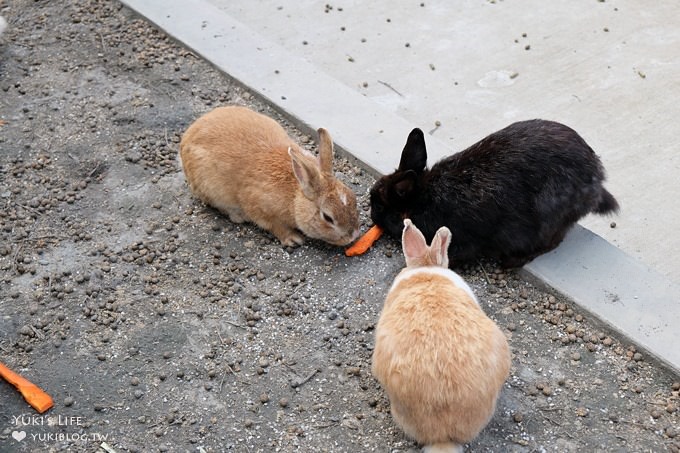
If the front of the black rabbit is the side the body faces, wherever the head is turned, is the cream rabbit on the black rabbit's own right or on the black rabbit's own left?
on the black rabbit's own left

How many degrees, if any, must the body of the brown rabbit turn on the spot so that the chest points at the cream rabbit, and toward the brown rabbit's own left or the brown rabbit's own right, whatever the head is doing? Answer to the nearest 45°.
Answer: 0° — it already faces it

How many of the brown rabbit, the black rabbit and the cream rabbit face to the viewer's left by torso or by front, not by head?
1

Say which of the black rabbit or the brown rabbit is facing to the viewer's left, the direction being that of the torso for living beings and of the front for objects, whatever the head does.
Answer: the black rabbit

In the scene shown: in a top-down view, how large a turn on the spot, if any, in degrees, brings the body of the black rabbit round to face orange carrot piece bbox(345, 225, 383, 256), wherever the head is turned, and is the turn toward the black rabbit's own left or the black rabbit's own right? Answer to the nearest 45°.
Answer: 0° — it already faces it

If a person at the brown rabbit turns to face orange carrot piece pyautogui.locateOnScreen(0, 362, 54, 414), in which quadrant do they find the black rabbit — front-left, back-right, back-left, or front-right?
back-left

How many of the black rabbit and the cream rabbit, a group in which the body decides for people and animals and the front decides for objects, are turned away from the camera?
1

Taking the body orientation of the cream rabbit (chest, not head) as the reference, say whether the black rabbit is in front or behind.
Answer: in front

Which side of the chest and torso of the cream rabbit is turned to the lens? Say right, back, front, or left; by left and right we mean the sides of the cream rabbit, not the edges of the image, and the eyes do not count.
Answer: back

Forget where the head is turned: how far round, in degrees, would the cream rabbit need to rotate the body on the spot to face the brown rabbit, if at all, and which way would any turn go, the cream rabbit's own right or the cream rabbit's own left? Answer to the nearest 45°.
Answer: approximately 45° to the cream rabbit's own left

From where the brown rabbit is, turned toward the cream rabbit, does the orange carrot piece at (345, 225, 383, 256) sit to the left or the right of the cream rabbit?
left

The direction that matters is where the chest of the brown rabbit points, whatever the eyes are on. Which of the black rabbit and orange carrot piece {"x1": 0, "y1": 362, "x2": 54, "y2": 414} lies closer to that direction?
the black rabbit

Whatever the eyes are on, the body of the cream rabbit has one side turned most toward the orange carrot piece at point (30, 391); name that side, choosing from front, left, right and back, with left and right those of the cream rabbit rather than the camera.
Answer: left

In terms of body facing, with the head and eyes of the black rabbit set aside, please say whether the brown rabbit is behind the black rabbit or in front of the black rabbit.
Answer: in front

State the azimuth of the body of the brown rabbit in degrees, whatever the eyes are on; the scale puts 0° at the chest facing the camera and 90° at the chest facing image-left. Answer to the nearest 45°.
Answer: approximately 315°

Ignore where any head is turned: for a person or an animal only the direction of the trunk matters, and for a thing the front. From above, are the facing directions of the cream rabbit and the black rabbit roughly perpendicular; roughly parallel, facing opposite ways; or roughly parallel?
roughly perpendicular

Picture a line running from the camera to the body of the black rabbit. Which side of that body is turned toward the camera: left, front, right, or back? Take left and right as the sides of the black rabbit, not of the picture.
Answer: left

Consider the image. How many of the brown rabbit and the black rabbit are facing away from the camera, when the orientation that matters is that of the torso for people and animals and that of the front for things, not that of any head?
0
